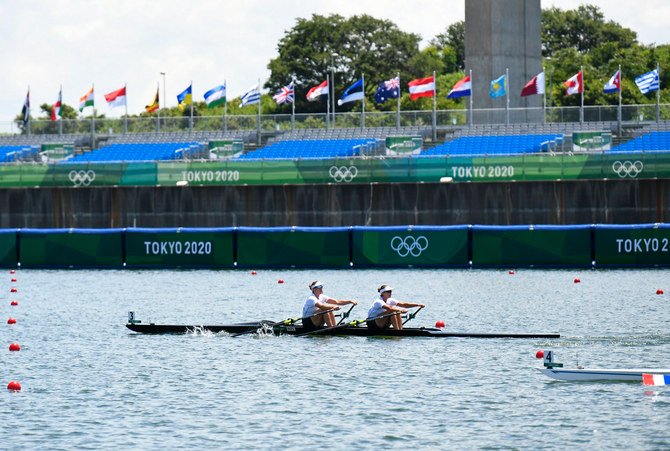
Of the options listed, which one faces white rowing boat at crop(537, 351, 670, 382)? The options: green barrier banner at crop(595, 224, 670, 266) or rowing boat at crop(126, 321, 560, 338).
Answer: the green barrier banner

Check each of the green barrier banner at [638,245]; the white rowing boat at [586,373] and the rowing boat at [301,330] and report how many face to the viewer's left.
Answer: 2

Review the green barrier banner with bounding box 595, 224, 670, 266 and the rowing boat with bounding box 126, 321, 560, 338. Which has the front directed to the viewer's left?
the rowing boat

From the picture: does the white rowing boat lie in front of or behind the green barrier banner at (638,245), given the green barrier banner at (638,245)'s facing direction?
in front

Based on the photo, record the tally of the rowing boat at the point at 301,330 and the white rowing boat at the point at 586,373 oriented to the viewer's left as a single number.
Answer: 2

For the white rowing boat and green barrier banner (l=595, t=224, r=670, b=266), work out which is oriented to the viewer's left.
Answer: the white rowing boat

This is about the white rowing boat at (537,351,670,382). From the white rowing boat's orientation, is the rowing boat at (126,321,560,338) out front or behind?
out front

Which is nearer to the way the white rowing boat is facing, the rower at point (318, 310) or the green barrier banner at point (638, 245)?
the rower

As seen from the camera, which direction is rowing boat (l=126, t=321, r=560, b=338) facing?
to the viewer's left

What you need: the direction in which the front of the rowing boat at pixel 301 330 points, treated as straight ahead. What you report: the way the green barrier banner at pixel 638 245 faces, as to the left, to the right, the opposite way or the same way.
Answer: to the left

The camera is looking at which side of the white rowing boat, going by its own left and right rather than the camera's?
left

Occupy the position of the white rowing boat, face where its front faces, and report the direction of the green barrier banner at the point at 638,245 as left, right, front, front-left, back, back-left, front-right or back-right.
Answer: right
